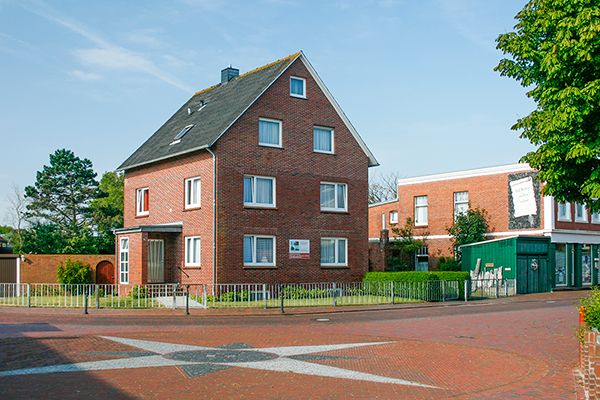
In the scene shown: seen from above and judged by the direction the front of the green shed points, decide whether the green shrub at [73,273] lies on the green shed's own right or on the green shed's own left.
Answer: on the green shed's own right

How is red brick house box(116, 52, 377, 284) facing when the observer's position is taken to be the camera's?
facing the viewer and to the left of the viewer

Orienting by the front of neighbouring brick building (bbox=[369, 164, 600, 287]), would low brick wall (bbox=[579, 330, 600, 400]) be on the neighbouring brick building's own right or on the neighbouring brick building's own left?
on the neighbouring brick building's own right

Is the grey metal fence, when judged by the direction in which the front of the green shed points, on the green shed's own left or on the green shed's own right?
on the green shed's own right

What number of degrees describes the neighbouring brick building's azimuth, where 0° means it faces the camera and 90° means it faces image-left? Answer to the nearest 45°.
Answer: approximately 315°

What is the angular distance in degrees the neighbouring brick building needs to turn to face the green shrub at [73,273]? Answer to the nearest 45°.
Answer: approximately 90° to its right

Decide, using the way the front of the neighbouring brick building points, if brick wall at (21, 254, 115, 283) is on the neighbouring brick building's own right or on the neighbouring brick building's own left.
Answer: on the neighbouring brick building's own right

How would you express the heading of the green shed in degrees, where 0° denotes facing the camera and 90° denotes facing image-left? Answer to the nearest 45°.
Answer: approximately 315°

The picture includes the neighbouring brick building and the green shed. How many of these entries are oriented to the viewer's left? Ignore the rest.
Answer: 0

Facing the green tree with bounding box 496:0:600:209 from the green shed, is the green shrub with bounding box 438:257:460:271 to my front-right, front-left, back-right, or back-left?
back-right

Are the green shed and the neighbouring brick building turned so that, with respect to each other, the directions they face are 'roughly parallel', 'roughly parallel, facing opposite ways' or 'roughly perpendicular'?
roughly parallel

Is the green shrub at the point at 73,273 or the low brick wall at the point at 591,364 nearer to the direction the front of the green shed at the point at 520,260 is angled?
the low brick wall

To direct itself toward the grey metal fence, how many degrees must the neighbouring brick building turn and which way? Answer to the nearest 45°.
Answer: approximately 90° to its right

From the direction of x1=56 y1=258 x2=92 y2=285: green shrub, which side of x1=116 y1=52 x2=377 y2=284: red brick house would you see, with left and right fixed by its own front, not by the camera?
right

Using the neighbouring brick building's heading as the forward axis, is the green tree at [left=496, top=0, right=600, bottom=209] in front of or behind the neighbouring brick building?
in front
